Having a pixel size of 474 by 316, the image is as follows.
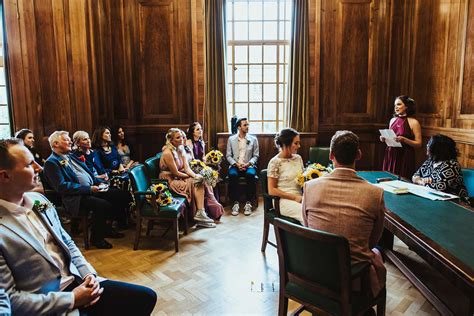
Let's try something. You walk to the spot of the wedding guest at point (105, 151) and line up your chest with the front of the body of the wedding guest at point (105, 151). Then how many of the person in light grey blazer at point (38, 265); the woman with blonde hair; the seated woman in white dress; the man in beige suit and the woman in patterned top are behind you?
0

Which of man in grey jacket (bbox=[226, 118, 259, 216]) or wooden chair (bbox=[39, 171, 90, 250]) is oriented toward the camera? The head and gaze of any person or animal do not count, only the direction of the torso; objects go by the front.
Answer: the man in grey jacket

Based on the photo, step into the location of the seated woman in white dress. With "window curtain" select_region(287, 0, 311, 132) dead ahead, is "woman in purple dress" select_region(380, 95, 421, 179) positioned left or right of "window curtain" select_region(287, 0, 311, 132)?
right

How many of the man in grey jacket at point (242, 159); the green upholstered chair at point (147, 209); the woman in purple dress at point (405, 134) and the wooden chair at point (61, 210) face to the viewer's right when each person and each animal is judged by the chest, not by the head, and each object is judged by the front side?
2

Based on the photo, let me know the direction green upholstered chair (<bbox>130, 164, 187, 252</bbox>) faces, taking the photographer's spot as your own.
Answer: facing to the right of the viewer

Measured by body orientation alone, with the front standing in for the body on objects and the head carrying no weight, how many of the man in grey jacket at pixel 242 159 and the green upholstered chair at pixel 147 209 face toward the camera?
1

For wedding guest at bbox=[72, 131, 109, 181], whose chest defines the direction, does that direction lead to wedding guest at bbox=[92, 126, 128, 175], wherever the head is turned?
no

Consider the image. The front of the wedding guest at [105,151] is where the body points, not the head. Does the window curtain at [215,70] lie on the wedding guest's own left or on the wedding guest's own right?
on the wedding guest's own left

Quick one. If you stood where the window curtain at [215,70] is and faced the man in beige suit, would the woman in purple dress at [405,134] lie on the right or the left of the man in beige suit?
left

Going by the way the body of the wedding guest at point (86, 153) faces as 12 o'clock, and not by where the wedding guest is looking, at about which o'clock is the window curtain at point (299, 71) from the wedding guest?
The window curtain is roughly at 10 o'clock from the wedding guest.

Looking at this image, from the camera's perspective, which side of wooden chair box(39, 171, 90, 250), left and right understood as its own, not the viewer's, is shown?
right

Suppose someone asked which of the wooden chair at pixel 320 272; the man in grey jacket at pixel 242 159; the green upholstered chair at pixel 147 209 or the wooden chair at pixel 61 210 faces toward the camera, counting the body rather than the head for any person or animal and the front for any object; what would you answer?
the man in grey jacket

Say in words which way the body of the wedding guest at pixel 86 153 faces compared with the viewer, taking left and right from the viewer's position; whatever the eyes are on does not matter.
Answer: facing the viewer and to the right of the viewer

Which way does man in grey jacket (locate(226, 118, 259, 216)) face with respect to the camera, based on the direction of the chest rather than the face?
toward the camera

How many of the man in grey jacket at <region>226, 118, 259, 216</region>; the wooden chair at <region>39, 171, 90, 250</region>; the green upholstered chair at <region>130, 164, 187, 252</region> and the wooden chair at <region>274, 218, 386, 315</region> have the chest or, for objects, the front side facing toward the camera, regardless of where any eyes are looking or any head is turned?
1

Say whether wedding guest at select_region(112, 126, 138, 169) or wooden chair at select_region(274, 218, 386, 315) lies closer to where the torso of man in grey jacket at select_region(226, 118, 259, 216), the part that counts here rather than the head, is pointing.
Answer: the wooden chair

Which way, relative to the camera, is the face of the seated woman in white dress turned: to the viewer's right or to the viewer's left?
to the viewer's right
